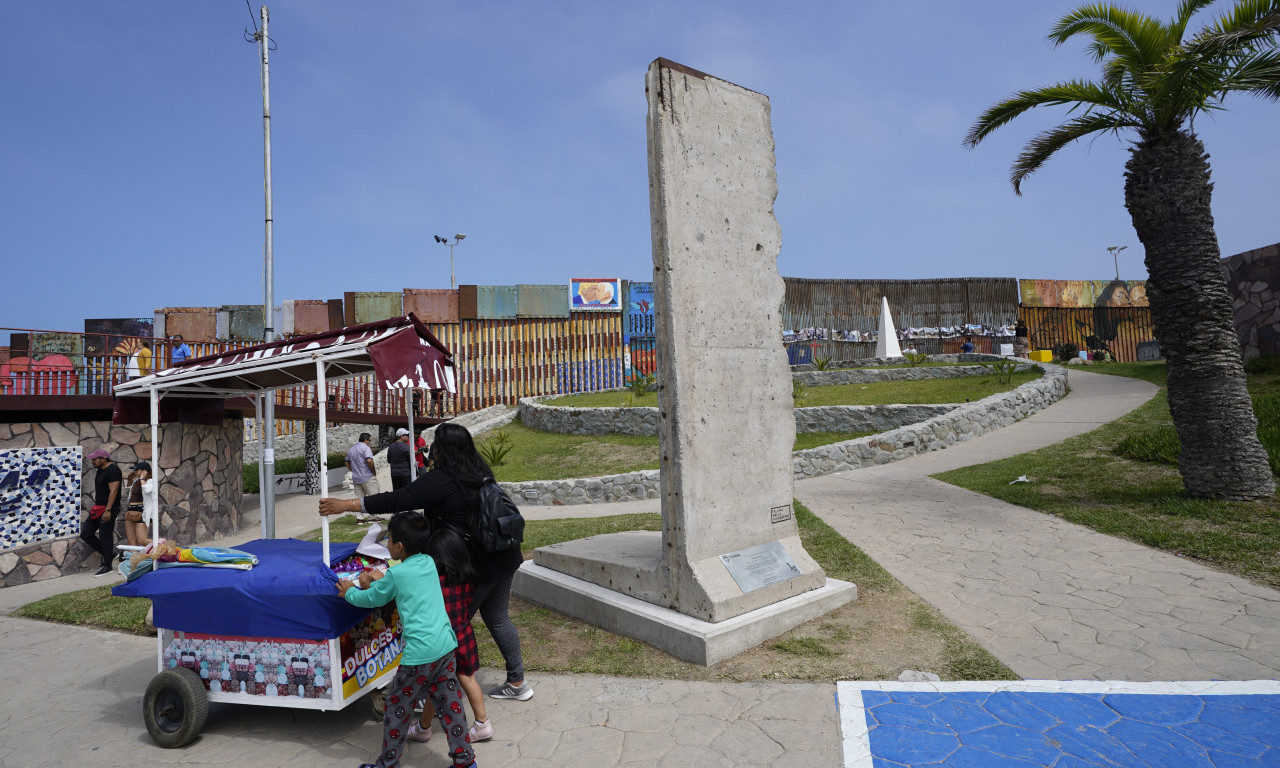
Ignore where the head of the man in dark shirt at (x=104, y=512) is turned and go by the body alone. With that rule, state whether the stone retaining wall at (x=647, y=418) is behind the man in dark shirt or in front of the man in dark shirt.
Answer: behind

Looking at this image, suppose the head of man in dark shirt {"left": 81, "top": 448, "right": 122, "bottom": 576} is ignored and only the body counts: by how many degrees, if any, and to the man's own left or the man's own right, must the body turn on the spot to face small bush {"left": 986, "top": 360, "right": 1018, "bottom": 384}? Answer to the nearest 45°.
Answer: approximately 180°

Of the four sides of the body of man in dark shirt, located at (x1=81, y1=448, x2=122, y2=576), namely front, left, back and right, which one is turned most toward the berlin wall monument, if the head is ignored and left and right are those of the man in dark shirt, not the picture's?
left

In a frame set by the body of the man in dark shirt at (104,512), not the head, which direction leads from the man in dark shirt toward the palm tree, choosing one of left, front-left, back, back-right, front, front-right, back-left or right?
back-left

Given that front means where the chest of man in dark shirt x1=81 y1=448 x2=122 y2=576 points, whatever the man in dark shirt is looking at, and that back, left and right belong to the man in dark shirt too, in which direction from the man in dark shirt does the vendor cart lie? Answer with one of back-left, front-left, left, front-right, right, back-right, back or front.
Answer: left
